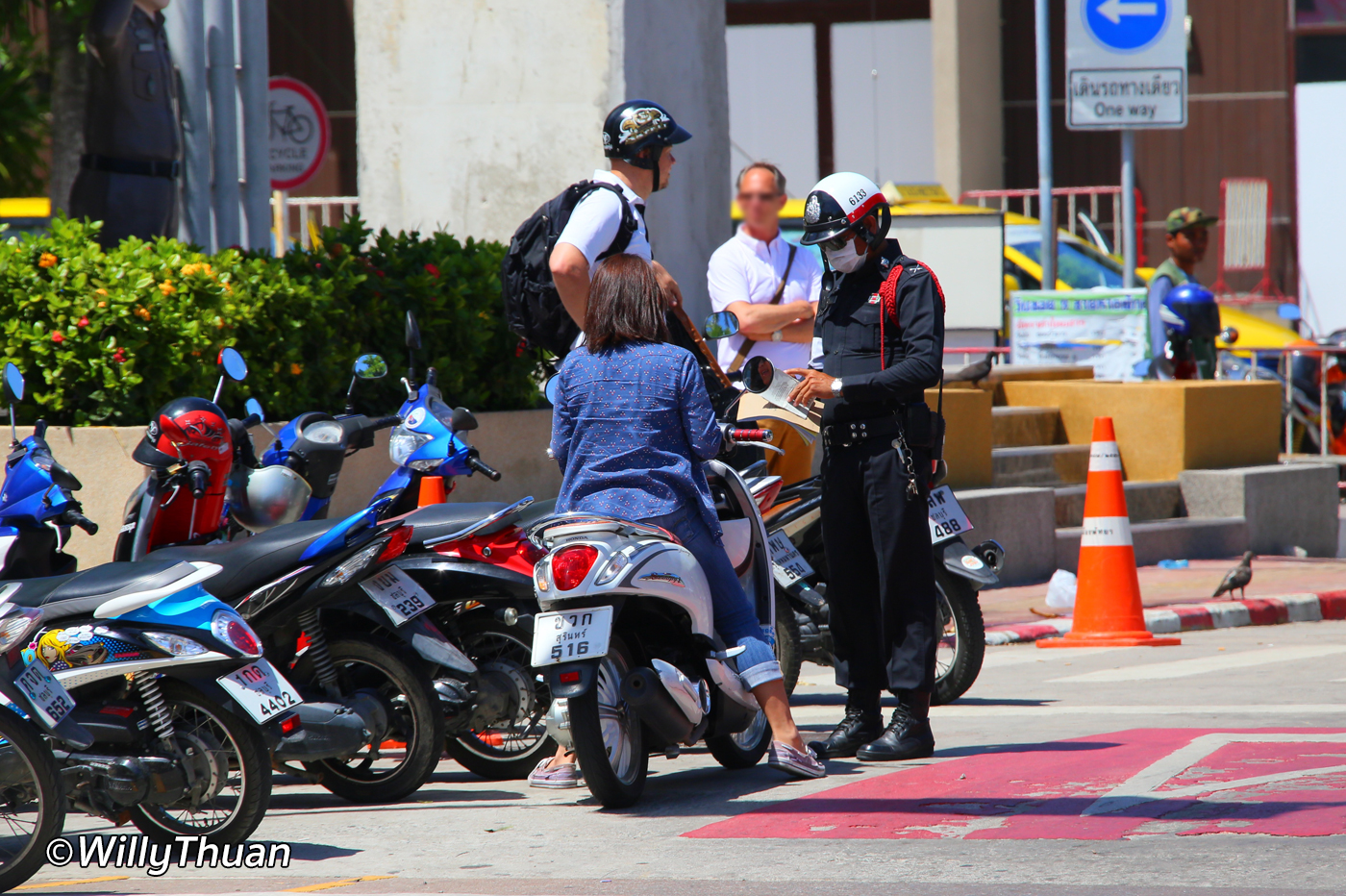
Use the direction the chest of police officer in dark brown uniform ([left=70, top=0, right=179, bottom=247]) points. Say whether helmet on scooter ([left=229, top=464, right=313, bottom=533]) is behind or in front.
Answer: in front

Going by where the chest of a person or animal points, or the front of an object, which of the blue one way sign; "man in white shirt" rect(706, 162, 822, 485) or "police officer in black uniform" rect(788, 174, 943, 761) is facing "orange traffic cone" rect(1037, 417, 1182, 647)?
the blue one way sign

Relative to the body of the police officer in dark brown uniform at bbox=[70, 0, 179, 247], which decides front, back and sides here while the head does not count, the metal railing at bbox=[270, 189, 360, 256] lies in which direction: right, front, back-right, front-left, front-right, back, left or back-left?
back-left

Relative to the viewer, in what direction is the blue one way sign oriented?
toward the camera

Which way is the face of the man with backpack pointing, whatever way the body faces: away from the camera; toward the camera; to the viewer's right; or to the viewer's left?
to the viewer's right

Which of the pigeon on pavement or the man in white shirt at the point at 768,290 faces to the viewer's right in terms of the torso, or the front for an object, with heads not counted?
the pigeon on pavement

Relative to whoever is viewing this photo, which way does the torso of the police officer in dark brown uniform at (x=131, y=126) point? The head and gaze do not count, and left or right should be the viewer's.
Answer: facing the viewer and to the right of the viewer

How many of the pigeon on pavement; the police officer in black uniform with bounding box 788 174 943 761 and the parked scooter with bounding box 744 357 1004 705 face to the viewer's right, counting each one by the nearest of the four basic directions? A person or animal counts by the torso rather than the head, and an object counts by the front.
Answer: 1

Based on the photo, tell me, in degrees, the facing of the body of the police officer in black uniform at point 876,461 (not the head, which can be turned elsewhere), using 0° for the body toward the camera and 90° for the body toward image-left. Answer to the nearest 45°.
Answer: approximately 45°

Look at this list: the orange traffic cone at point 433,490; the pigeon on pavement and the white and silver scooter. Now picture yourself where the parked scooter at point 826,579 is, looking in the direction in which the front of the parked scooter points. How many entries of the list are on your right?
1

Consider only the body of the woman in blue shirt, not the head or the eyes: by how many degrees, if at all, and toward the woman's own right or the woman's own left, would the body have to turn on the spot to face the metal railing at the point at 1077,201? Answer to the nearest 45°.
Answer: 0° — they already face it

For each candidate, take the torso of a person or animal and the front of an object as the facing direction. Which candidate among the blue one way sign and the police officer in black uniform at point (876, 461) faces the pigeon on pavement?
the blue one way sign

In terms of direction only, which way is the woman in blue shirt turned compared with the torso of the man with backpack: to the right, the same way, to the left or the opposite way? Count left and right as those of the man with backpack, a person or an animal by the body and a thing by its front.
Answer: to the left

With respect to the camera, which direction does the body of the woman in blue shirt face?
away from the camera

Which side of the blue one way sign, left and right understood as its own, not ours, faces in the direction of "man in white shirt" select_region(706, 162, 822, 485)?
front
